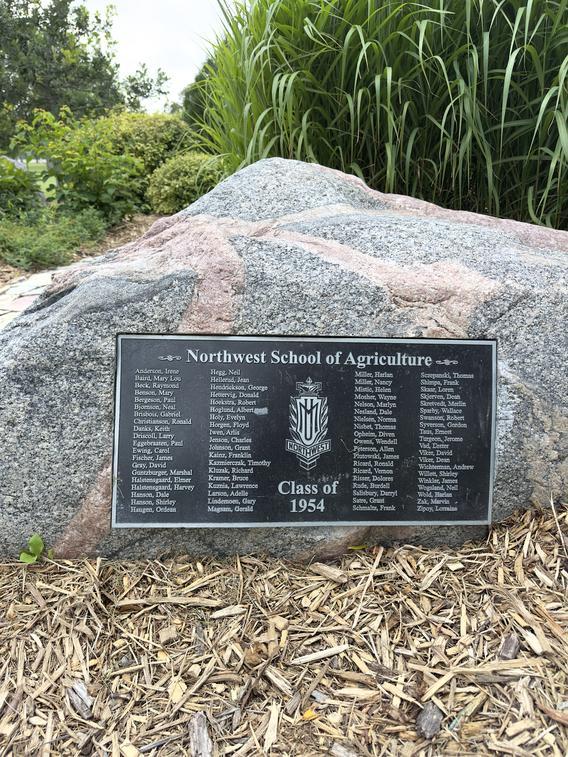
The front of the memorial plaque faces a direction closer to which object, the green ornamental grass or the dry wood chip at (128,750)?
the dry wood chip

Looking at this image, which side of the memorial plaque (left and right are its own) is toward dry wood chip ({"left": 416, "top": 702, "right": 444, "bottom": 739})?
front

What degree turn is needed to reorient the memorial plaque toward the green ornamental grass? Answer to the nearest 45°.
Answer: approximately 180°

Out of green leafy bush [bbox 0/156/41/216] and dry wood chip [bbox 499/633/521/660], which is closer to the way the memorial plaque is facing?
the dry wood chip

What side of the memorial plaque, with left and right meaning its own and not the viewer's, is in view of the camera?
front

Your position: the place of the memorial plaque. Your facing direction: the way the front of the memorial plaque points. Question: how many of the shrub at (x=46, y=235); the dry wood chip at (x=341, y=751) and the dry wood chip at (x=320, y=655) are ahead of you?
2

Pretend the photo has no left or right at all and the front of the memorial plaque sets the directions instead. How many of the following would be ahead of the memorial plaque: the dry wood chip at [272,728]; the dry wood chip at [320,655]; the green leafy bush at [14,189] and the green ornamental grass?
2

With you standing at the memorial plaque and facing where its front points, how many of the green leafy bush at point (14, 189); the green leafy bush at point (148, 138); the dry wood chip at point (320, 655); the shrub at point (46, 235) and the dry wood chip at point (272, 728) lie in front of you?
2

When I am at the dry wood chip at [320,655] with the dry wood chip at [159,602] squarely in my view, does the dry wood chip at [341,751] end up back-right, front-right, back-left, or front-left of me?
back-left

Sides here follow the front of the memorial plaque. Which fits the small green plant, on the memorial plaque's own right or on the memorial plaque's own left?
on the memorial plaque's own right

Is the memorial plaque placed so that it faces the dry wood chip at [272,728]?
yes

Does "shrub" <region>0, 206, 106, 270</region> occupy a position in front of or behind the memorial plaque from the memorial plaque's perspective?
behind

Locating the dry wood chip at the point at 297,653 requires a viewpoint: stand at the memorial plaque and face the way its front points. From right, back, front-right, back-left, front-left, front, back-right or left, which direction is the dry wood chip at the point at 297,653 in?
front

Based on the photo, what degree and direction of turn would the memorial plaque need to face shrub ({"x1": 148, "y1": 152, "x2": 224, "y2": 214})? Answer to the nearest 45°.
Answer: approximately 180°

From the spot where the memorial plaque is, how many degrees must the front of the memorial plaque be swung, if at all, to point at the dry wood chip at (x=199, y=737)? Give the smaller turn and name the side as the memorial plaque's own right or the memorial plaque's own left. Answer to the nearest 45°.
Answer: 0° — it already faces it

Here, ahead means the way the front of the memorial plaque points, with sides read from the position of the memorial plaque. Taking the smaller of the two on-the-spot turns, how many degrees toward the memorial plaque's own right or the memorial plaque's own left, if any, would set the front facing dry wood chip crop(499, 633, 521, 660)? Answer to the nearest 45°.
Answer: approximately 45° to the memorial plaque's own left

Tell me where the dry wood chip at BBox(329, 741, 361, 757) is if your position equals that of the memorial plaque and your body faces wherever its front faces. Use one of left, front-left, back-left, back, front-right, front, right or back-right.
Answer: front

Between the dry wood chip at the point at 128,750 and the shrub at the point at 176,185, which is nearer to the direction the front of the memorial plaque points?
the dry wood chip
